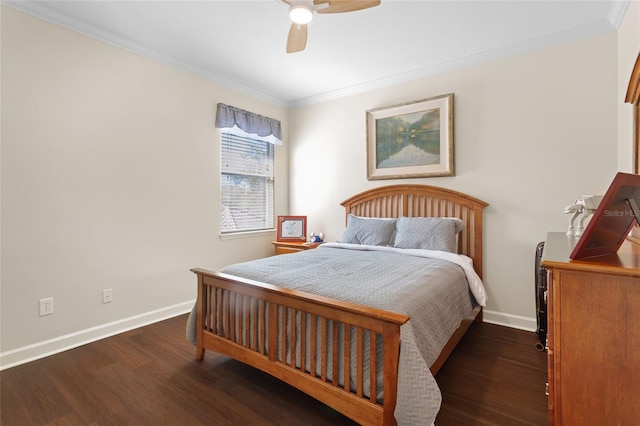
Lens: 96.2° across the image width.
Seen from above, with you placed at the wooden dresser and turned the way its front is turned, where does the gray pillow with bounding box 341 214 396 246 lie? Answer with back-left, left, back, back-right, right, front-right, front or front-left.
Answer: front-right

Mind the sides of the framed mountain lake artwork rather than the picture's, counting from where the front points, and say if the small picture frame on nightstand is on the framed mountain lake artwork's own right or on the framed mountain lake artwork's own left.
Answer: on the framed mountain lake artwork's own right

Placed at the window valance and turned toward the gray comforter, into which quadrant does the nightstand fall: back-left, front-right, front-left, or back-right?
front-left

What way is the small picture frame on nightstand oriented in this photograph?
toward the camera

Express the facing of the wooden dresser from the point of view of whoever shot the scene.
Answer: facing to the left of the viewer

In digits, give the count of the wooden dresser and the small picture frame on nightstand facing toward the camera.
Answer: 1

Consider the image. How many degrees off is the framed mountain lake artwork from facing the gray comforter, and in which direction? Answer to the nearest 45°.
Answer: approximately 45° to its left

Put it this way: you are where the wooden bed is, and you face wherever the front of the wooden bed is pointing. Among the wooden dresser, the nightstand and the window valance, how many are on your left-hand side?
1

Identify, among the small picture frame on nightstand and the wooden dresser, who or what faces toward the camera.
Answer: the small picture frame on nightstand

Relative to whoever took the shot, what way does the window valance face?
facing the viewer and to the right of the viewer

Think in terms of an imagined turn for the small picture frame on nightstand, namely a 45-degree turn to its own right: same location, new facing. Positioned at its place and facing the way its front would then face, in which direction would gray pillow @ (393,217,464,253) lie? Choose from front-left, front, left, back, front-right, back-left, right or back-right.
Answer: left

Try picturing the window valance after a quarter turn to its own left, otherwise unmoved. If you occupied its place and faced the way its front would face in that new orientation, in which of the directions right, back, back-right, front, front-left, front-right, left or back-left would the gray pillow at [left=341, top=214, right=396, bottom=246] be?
right

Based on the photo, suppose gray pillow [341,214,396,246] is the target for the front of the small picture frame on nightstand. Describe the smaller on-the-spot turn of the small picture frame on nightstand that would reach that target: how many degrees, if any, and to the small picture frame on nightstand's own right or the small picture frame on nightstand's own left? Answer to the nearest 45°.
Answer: approximately 45° to the small picture frame on nightstand's own left

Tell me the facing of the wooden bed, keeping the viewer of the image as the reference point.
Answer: facing the viewer and to the left of the viewer

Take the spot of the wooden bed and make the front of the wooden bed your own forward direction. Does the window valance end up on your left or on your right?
on your right
